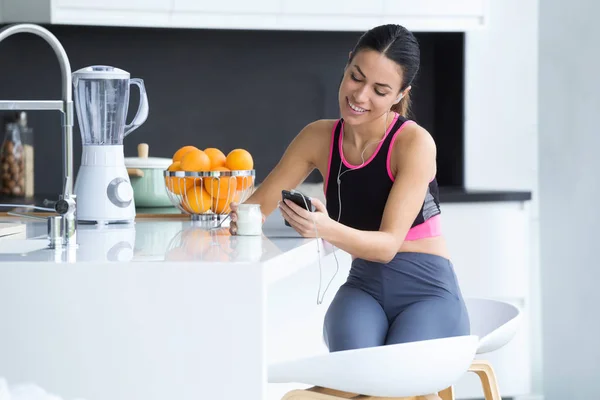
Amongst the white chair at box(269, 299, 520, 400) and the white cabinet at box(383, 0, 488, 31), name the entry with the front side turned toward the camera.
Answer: the white cabinet

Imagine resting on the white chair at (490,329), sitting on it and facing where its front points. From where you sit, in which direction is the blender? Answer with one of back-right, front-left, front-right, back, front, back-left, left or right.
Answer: front

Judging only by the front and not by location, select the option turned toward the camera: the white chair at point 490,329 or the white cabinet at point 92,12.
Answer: the white cabinet

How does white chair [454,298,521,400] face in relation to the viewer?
to the viewer's left

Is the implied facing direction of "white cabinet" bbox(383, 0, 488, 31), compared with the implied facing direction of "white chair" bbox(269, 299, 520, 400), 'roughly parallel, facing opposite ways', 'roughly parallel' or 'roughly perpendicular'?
roughly perpendicular

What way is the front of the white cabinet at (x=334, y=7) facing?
toward the camera

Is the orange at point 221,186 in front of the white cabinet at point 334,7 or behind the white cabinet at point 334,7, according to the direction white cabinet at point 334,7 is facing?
in front

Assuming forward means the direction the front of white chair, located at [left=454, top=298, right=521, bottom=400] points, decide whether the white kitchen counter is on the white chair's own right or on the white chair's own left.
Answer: on the white chair's own left

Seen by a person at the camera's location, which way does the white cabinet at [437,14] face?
facing the viewer

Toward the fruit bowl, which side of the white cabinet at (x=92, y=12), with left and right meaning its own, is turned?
front

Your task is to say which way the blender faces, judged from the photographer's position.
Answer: facing the viewer and to the right of the viewer

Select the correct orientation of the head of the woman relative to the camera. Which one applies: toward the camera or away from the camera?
toward the camera

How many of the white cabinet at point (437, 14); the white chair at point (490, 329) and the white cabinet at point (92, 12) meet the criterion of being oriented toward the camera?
2

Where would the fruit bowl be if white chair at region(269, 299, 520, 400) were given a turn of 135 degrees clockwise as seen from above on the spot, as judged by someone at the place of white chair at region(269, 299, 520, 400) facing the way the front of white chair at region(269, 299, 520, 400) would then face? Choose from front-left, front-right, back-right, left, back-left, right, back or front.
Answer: left

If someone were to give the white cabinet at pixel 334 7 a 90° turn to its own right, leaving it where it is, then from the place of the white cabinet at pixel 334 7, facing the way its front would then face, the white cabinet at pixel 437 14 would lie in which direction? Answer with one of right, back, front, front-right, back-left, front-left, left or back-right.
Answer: back
